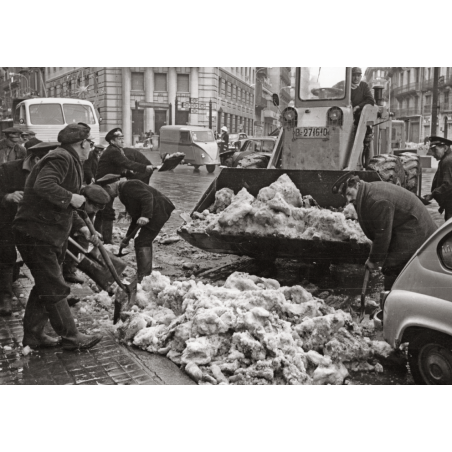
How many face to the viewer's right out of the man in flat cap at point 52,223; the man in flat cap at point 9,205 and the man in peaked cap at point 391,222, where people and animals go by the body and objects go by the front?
2

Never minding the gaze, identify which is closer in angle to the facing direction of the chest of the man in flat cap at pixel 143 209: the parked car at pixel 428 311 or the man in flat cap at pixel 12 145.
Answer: the man in flat cap

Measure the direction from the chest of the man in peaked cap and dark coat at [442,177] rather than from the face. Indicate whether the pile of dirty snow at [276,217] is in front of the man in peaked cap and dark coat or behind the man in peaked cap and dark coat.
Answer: in front

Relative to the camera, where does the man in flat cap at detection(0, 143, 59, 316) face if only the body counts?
to the viewer's right

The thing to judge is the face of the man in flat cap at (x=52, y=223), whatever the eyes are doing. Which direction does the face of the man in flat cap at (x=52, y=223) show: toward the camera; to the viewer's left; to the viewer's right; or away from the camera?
to the viewer's right

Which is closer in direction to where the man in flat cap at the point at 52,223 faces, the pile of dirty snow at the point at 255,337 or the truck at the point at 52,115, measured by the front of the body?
the pile of dirty snow

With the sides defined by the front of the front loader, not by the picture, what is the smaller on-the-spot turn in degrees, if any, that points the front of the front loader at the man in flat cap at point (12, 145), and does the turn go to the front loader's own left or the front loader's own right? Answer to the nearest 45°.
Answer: approximately 45° to the front loader's own right

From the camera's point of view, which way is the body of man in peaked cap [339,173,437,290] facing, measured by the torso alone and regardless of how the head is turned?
to the viewer's left

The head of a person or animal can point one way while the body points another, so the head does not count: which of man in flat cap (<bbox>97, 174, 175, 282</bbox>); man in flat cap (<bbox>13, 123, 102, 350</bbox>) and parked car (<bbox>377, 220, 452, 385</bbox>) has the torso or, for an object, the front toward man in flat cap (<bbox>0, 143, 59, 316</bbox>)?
man in flat cap (<bbox>97, 174, 175, 282</bbox>)

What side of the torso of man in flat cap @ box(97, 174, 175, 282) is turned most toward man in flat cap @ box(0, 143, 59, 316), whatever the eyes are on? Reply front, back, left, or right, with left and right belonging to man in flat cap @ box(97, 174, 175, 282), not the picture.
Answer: front

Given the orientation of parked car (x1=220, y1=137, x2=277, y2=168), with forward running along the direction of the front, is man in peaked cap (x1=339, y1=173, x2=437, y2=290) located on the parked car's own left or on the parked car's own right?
on the parked car's own left

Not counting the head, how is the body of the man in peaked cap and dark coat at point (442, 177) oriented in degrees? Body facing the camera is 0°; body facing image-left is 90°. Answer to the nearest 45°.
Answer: approximately 90°

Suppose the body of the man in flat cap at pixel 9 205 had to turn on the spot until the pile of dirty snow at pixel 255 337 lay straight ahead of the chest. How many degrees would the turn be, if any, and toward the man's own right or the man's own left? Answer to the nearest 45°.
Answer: approximately 45° to the man's own right
